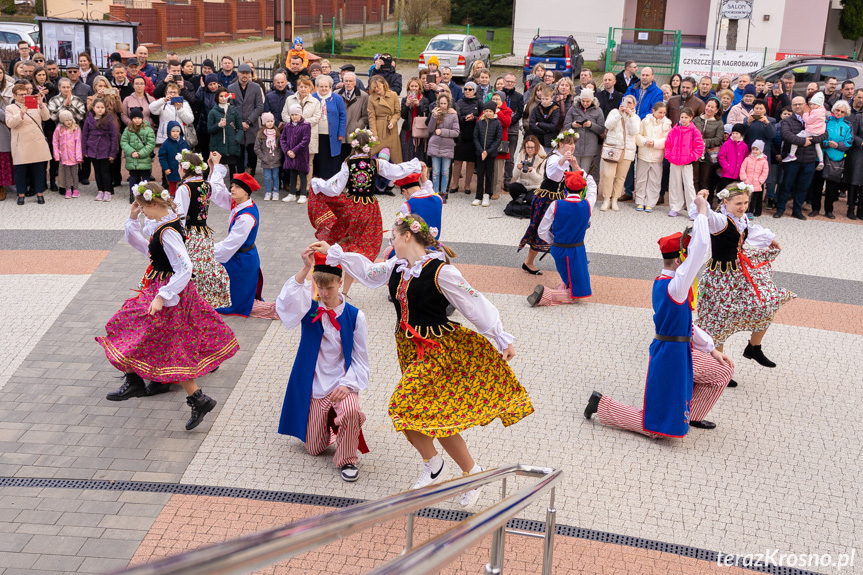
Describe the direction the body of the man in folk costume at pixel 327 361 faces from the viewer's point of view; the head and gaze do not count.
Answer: toward the camera

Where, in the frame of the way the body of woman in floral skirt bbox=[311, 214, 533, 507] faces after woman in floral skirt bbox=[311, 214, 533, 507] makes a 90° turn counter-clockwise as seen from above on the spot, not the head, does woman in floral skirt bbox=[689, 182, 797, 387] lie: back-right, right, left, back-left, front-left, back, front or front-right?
left

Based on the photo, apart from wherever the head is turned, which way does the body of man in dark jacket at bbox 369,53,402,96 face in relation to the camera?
toward the camera

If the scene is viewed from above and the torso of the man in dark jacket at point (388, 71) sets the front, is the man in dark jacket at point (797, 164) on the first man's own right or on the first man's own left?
on the first man's own left

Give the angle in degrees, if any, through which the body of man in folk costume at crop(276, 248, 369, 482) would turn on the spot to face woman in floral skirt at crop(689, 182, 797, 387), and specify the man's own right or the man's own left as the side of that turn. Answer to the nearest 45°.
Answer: approximately 90° to the man's own left

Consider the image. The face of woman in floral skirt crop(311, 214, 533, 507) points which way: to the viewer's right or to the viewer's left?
to the viewer's left

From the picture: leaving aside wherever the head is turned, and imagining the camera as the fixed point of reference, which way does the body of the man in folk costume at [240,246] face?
to the viewer's left

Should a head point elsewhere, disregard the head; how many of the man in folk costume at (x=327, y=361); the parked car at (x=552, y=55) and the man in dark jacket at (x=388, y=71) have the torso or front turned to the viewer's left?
0

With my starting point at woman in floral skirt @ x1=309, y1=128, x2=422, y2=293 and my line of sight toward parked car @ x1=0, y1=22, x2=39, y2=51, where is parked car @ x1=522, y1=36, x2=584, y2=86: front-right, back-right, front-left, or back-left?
front-right

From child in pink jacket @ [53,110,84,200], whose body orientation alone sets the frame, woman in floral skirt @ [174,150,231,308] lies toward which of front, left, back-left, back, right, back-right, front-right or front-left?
front

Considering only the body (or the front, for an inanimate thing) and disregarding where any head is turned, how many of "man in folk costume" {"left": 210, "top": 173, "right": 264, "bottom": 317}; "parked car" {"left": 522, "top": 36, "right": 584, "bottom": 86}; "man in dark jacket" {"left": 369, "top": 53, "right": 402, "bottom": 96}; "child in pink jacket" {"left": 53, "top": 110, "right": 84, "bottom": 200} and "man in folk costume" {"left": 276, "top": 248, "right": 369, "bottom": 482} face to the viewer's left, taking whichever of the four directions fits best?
1

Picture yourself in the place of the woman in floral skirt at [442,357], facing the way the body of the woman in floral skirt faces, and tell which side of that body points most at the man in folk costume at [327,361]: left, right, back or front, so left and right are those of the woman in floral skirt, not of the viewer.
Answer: right

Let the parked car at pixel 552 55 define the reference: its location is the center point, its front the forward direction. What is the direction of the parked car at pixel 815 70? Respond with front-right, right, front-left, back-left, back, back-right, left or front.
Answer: back-right

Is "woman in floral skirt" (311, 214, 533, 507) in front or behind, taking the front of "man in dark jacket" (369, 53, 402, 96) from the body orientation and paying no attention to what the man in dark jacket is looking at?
in front

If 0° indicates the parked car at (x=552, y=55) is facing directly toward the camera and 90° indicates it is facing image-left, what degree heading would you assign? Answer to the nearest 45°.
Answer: approximately 180°

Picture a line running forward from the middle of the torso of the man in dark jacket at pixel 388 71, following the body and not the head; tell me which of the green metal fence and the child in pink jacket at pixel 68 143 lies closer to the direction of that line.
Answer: the child in pink jacket

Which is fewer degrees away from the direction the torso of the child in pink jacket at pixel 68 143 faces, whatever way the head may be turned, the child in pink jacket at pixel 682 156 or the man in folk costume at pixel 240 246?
the man in folk costume

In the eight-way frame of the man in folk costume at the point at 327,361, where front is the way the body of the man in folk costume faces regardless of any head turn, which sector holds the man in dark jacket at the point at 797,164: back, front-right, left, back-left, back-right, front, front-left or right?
back-left

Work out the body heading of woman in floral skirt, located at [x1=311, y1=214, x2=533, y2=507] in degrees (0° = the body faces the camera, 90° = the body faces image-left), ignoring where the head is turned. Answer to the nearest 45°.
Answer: approximately 45°
